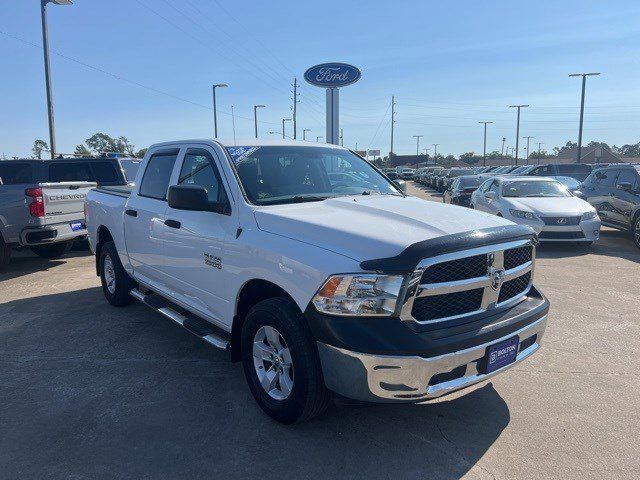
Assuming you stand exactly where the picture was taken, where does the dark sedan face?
facing the viewer and to the left of the viewer

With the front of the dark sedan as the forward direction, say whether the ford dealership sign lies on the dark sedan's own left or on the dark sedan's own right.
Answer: on the dark sedan's own right

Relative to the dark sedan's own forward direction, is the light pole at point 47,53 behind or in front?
in front

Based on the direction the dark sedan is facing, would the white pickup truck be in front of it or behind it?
in front

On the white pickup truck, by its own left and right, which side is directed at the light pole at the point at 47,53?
back

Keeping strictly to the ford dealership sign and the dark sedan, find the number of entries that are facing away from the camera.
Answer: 0

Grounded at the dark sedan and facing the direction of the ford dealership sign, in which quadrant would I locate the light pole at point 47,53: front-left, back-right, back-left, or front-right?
front-left

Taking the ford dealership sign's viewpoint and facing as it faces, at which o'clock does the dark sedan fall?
The dark sedan is roughly at 10 o'clock from the ford dealership sign.

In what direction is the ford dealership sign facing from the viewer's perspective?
toward the camera

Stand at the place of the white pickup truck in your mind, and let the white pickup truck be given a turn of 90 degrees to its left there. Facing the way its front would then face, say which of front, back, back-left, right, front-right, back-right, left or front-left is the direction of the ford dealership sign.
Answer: front-left

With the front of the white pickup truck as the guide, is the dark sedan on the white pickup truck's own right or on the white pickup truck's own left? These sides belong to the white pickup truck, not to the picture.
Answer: on the white pickup truck's own left

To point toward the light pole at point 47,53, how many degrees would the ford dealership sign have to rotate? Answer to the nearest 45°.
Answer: approximately 45° to its right
